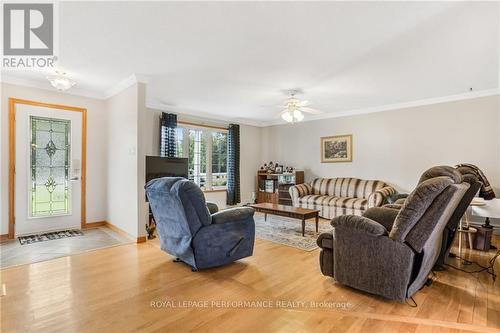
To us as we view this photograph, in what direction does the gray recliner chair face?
facing away from the viewer and to the left of the viewer

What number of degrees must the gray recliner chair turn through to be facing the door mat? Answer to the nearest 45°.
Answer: approximately 45° to its left

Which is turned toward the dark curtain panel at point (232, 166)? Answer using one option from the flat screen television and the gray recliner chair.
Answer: the gray recliner chair

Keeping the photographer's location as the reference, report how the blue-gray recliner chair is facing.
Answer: facing away from the viewer and to the right of the viewer

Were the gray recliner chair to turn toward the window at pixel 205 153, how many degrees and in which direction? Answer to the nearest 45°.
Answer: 0° — it already faces it

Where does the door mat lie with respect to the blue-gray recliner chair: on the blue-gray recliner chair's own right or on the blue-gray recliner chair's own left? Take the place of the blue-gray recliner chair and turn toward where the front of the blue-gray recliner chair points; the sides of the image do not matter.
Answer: on the blue-gray recliner chair's own left

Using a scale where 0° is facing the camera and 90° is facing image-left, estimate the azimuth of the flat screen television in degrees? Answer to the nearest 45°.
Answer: approximately 315°

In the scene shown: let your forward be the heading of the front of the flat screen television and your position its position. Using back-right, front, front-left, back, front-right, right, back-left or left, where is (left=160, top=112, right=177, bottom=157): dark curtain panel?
back-left

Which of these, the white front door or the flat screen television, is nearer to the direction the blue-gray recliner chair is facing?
the flat screen television
